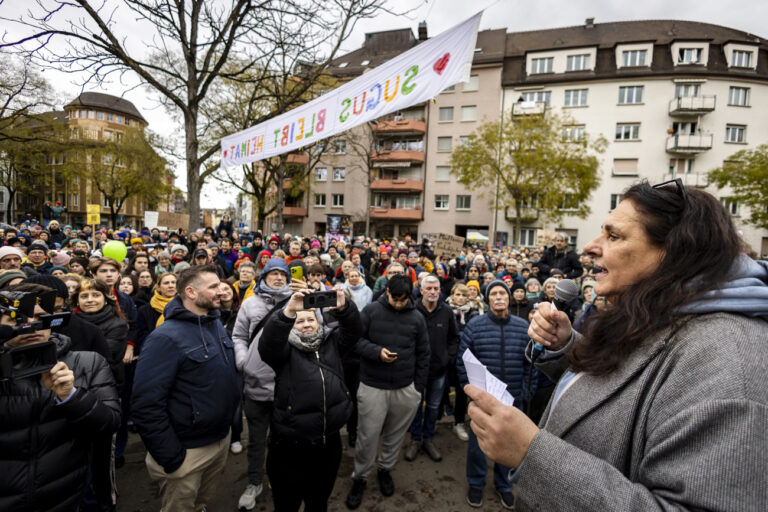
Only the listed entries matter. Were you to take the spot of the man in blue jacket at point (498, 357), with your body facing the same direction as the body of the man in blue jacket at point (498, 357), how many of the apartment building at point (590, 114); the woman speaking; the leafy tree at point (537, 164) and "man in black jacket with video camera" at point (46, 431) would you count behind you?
2

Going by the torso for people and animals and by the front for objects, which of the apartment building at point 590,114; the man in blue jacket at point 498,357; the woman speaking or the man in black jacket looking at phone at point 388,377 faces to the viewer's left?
the woman speaking

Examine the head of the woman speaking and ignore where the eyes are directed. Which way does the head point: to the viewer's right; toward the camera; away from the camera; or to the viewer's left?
to the viewer's left

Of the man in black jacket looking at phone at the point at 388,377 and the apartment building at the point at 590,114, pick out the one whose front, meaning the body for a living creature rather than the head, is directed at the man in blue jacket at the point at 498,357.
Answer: the apartment building

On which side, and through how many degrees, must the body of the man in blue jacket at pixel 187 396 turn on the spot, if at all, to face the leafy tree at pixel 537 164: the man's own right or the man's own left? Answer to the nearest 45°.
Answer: approximately 90° to the man's own left

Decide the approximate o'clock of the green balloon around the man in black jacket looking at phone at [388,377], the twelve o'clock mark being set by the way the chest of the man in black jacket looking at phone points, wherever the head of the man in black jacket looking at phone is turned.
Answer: The green balloon is roughly at 4 o'clock from the man in black jacket looking at phone.

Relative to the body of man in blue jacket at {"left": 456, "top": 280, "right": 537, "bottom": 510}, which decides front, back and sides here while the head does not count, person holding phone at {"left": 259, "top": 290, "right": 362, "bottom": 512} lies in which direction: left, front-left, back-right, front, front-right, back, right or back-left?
front-right

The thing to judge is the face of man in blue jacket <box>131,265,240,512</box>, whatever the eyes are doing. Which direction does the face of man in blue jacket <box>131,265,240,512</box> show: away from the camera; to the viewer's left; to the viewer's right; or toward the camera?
to the viewer's right

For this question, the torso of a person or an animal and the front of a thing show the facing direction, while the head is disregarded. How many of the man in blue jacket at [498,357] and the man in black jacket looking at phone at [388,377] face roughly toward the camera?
2

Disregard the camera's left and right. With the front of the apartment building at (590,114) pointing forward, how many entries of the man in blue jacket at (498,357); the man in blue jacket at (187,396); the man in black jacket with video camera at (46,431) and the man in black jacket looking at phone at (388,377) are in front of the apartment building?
4

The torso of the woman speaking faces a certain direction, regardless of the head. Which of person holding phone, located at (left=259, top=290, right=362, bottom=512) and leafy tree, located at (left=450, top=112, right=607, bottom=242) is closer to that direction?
the person holding phone

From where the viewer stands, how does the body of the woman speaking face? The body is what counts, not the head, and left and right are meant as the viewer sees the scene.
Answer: facing to the left of the viewer
